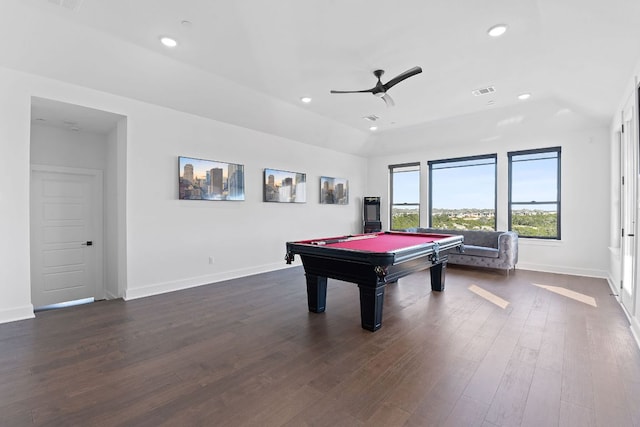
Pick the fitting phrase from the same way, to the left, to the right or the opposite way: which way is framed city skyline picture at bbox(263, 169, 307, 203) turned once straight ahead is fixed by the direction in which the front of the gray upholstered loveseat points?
to the left

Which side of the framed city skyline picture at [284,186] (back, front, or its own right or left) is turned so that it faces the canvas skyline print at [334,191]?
left

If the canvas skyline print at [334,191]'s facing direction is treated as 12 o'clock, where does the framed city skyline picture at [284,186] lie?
the framed city skyline picture at [284,186] is roughly at 3 o'clock from the canvas skyline print at [334,191].

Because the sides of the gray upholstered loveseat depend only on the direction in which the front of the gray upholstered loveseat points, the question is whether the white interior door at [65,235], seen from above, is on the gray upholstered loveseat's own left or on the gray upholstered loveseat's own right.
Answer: on the gray upholstered loveseat's own right

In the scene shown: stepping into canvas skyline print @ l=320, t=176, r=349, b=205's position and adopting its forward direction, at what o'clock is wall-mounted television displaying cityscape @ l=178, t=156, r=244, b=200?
The wall-mounted television displaying cityscape is roughly at 3 o'clock from the canvas skyline print.

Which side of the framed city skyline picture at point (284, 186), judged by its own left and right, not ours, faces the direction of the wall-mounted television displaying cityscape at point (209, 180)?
right
